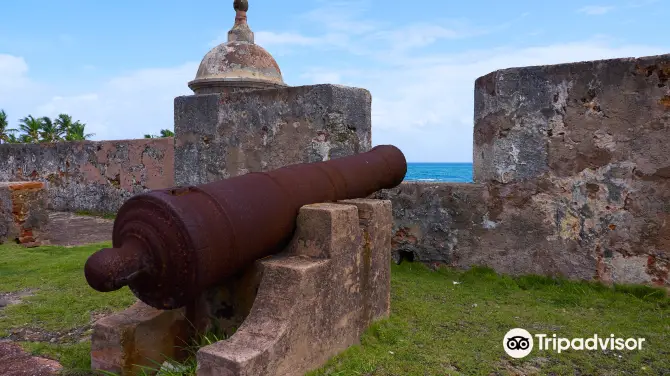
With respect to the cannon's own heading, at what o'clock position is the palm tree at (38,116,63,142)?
The palm tree is roughly at 10 o'clock from the cannon.

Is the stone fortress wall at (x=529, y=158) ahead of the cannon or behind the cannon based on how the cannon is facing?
ahead

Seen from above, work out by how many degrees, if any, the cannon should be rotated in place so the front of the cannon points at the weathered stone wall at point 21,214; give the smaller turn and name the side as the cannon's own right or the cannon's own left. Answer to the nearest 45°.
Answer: approximately 90° to the cannon's own left

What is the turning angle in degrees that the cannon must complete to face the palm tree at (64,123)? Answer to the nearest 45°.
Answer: approximately 45° to its left

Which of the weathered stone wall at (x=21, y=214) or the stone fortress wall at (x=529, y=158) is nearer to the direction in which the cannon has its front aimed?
the stone fortress wall

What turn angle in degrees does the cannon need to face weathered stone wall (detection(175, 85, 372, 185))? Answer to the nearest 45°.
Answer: approximately 45° to its left

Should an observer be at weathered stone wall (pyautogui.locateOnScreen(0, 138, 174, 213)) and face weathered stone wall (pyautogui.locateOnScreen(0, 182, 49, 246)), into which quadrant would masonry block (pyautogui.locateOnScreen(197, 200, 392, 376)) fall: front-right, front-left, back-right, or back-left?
front-left

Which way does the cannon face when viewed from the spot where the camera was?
facing away from the viewer and to the right of the viewer

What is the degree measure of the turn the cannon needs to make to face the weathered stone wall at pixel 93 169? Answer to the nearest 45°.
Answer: approximately 45° to its left

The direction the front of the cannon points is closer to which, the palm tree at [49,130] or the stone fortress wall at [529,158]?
the stone fortress wall
